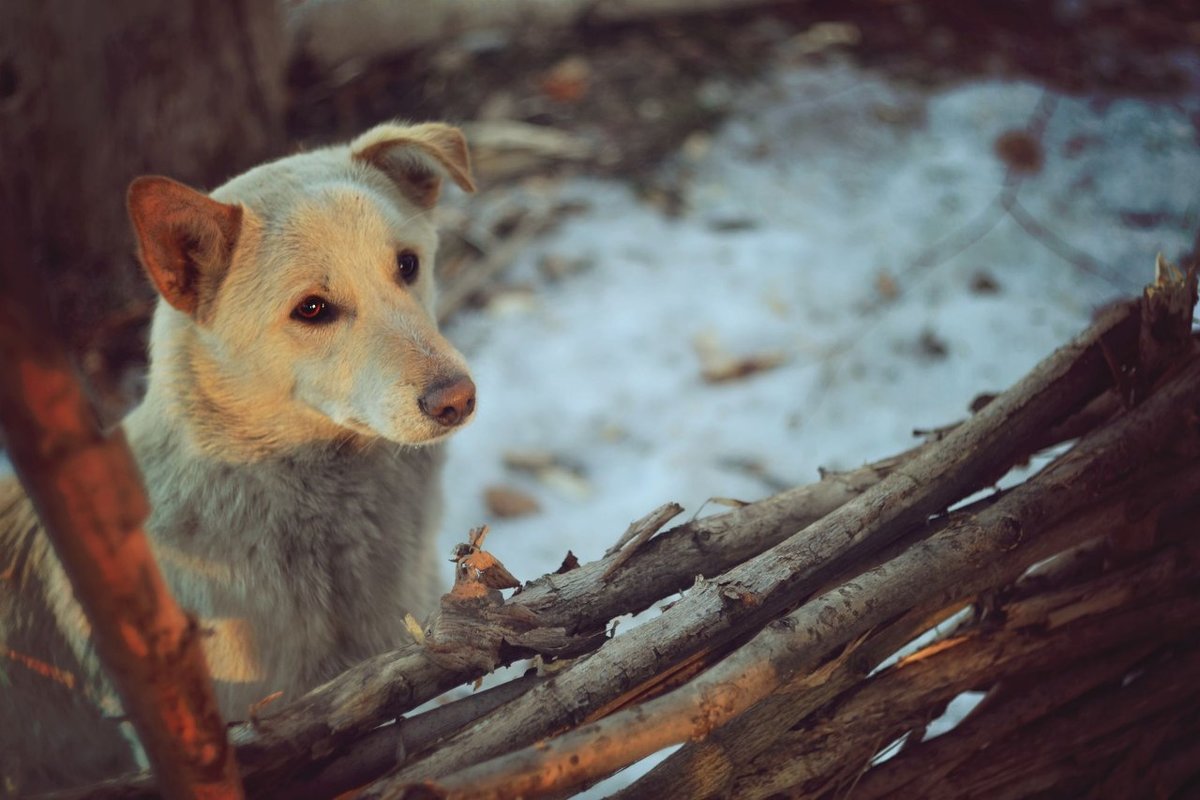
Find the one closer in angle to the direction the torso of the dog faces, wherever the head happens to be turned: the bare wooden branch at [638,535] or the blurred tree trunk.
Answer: the bare wooden branch

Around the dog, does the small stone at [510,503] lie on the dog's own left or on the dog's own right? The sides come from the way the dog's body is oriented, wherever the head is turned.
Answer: on the dog's own left

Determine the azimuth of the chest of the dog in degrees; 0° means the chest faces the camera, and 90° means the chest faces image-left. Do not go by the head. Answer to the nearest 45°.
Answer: approximately 315°
